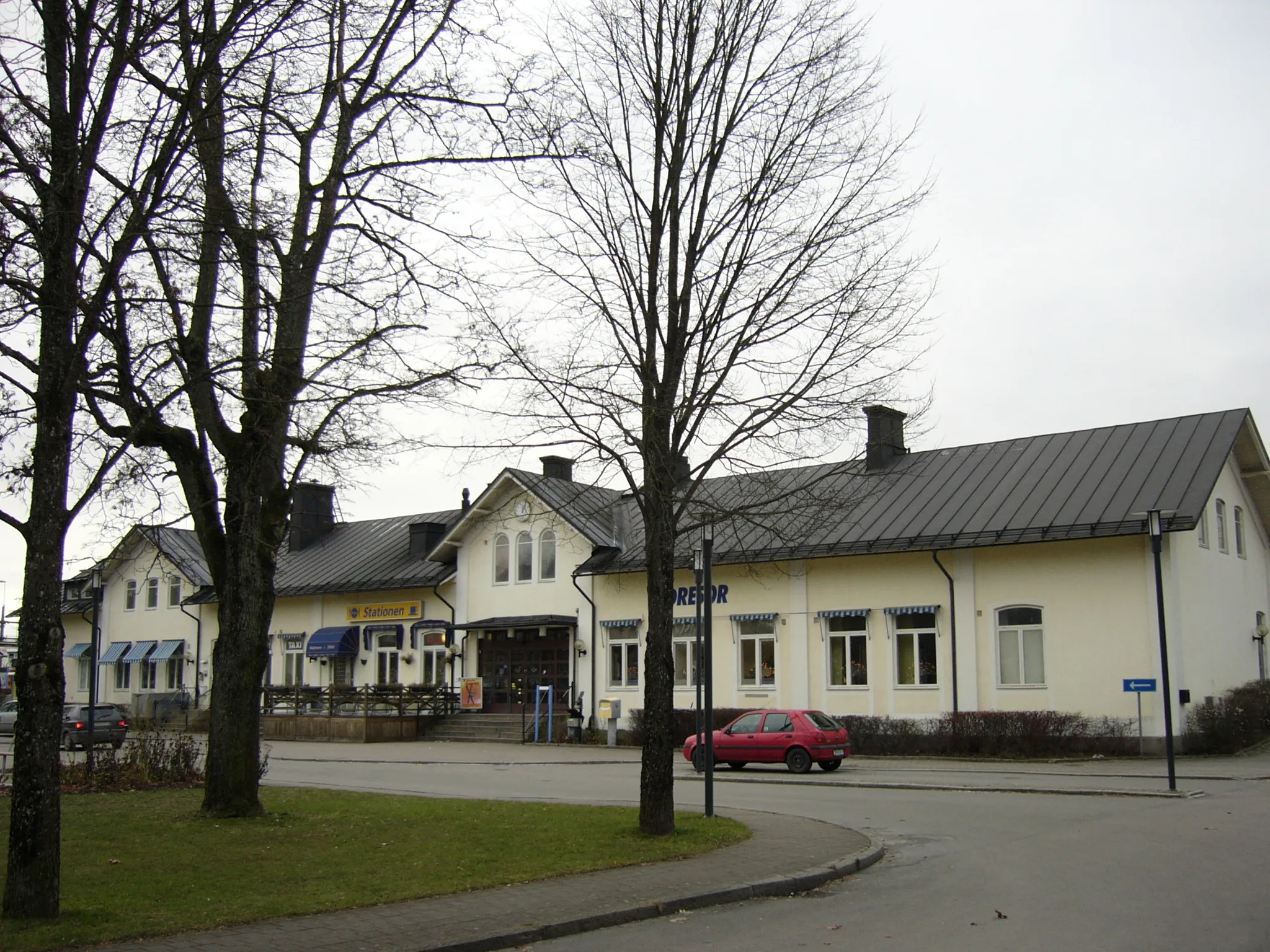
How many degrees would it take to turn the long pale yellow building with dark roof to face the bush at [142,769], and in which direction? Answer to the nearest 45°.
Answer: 0° — it already faces it

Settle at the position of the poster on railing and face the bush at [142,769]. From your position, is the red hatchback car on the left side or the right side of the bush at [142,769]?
left

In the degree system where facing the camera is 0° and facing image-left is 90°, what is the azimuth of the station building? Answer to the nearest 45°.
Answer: approximately 45°

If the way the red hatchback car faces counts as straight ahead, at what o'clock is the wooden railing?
The wooden railing is roughly at 12 o'clock from the red hatchback car.

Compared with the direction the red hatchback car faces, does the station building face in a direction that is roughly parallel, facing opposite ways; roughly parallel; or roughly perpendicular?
roughly perpendicular

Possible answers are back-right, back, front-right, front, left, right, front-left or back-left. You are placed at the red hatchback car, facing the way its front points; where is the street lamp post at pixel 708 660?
back-left

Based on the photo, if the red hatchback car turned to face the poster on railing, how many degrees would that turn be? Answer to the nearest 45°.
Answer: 0° — it already faces it

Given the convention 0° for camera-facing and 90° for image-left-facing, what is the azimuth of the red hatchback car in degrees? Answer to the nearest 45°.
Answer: approximately 135°

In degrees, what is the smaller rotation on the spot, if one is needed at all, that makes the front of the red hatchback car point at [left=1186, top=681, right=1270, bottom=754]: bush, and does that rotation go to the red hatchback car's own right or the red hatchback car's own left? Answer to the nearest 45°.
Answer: approximately 135° to the red hatchback car's own right
